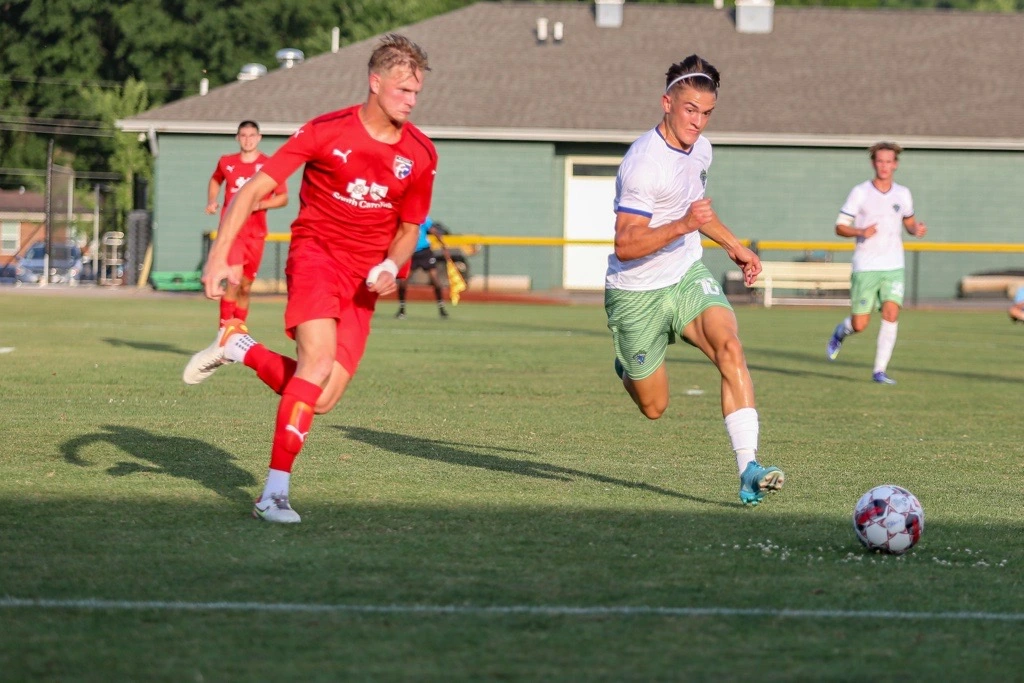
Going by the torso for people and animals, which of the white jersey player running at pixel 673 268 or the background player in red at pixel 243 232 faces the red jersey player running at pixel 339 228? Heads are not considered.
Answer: the background player in red

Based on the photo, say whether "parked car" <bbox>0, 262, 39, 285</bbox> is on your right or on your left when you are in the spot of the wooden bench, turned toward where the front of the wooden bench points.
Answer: on your right

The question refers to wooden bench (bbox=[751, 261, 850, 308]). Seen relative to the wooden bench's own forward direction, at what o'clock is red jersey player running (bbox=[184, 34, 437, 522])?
The red jersey player running is roughly at 12 o'clock from the wooden bench.

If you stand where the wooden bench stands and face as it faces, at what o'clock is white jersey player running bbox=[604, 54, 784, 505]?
The white jersey player running is roughly at 12 o'clock from the wooden bench.

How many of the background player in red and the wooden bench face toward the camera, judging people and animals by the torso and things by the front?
2

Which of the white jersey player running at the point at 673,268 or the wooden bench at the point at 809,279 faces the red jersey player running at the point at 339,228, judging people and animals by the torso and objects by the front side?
the wooden bench
